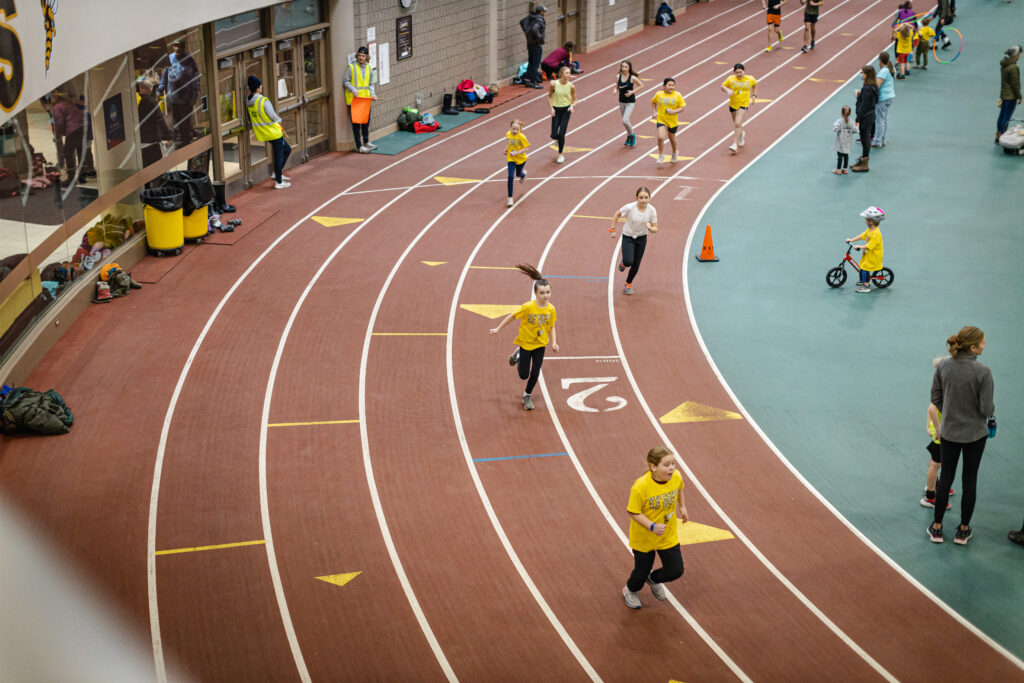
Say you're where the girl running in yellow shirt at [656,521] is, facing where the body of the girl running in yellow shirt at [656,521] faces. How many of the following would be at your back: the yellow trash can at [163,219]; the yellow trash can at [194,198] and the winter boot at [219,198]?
3

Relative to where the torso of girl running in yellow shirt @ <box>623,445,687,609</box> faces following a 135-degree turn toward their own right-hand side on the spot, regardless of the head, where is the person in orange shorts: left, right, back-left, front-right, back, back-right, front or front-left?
right

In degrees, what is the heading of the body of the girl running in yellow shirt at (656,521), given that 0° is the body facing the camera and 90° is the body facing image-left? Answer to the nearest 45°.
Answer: approximately 315°

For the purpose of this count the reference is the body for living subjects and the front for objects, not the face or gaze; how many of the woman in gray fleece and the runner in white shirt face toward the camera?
1

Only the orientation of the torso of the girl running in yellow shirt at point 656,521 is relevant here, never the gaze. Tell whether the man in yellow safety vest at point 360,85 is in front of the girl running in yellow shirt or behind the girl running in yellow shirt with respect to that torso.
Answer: behind

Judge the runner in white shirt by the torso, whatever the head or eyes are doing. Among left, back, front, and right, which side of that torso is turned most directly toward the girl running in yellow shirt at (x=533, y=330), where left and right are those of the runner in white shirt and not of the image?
front

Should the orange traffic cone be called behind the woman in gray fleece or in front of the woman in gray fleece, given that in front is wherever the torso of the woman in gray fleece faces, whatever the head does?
in front

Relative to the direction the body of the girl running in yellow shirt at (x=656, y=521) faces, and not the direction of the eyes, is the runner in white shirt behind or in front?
behind

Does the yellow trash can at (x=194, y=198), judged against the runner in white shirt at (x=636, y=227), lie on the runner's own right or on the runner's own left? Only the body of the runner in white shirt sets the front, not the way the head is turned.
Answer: on the runner's own right

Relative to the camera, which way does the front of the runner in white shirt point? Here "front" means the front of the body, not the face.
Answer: toward the camera

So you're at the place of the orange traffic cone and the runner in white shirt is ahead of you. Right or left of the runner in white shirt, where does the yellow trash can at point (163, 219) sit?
right

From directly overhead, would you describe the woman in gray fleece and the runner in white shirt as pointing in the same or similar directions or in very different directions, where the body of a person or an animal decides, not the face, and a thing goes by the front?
very different directions
